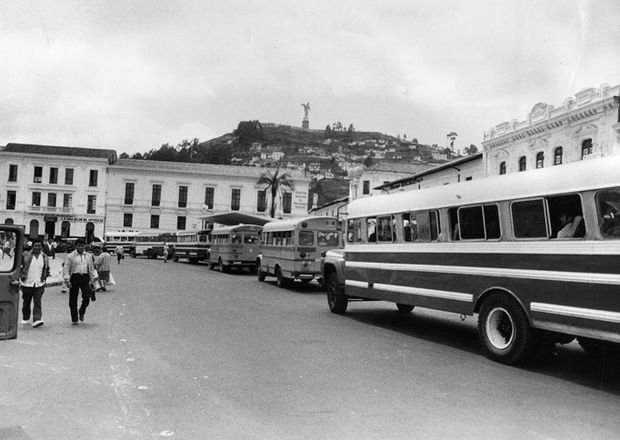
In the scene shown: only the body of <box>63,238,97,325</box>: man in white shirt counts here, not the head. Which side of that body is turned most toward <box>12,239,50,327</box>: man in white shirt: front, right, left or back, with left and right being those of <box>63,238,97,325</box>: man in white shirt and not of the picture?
right

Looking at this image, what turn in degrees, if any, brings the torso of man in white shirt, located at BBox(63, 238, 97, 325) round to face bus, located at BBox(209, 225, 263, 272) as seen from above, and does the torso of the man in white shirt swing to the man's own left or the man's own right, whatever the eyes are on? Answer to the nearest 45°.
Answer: approximately 135° to the man's own left

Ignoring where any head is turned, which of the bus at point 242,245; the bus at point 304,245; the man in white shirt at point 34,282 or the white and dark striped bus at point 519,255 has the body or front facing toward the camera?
the man in white shirt

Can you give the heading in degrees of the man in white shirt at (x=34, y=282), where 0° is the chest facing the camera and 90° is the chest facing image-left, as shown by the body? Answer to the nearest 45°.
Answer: approximately 0°

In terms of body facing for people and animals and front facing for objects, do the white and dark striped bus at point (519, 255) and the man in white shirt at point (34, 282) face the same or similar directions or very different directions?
very different directions

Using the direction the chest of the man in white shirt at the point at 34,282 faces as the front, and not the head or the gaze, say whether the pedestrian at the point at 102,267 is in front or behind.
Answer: behind

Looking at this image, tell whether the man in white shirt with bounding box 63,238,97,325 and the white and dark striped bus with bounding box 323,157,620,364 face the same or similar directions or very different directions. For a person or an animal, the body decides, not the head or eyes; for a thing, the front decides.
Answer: very different directions

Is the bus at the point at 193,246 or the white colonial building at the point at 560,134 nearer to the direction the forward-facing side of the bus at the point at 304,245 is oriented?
the bus

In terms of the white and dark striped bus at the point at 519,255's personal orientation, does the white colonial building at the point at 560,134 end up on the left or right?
on its right

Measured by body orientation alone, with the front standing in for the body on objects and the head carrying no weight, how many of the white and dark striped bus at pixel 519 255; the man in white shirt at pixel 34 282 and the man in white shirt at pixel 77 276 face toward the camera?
2
